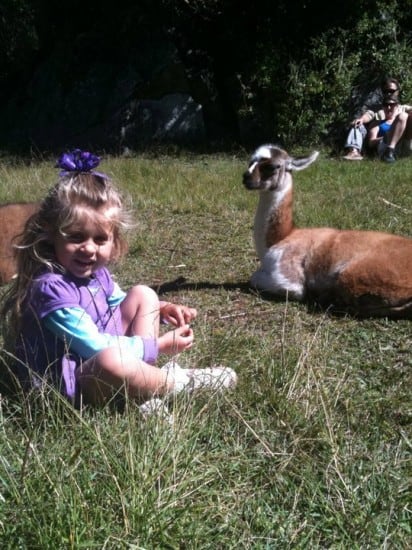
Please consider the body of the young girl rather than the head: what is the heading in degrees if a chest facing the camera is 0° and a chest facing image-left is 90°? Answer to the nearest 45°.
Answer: approximately 315°

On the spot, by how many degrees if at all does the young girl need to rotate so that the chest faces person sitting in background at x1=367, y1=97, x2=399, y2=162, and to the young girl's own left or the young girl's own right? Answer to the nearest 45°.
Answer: approximately 90° to the young girl's own left

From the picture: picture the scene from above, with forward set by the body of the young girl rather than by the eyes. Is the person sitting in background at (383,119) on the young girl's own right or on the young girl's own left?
on the young girl's own left
